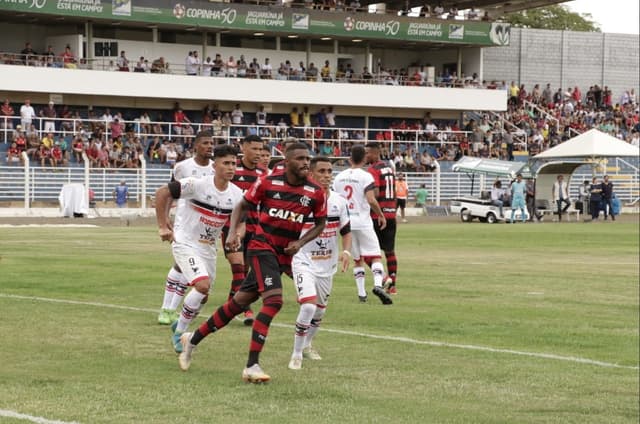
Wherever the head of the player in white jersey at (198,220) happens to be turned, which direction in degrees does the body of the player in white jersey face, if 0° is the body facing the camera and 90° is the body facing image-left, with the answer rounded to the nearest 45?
approximately 315°

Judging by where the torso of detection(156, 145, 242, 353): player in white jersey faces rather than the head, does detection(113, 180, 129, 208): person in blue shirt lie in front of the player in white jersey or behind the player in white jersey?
behind

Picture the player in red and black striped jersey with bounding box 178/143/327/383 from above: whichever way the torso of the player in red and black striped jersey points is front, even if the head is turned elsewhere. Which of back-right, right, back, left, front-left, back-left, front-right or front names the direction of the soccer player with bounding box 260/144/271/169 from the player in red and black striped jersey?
back-left

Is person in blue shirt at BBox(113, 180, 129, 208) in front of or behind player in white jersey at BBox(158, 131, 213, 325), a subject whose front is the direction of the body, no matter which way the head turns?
behind

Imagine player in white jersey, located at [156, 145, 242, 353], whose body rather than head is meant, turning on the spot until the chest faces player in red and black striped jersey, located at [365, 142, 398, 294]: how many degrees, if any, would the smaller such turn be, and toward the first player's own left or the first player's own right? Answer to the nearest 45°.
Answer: approximately 90° to the first player's own left

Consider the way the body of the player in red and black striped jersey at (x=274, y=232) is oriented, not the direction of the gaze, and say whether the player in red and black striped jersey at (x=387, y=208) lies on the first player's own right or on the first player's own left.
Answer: on the first player's own left
